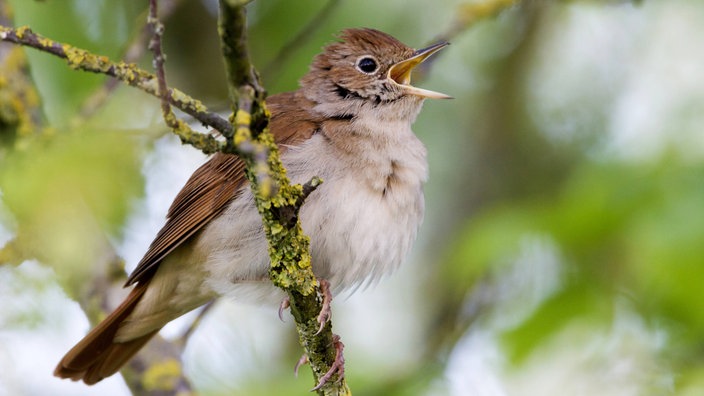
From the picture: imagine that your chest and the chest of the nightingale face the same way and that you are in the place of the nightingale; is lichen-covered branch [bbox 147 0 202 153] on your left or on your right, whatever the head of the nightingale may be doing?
on your right

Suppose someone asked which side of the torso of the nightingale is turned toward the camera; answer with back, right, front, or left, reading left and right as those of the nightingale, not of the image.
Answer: right
